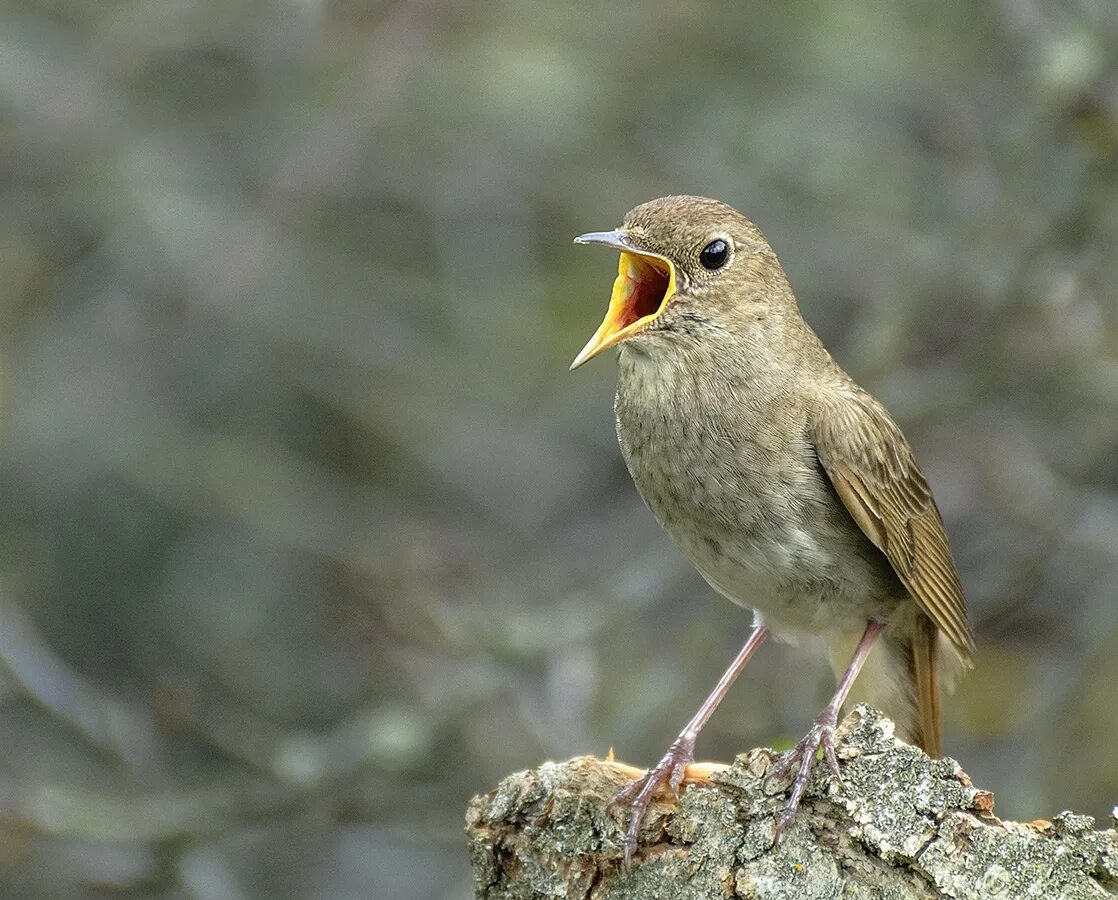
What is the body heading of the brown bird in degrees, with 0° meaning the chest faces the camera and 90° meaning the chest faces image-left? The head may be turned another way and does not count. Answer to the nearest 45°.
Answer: approximately 45°
